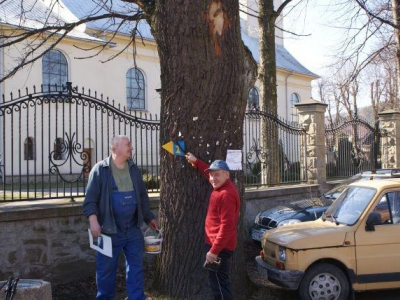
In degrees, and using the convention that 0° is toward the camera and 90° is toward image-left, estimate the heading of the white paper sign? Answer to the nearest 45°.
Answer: approximately 0°

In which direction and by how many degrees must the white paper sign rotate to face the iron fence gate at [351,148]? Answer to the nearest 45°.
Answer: approximately 180°

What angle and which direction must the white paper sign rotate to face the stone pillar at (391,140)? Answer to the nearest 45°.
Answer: approximately 135° to its left

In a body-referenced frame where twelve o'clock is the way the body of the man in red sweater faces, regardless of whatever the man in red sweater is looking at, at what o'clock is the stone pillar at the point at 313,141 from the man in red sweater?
The stone pillar is roughly at 5 o'clock from the man in red sweater.

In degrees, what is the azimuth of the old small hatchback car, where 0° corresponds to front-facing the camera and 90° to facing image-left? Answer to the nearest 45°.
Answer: approximately 45°

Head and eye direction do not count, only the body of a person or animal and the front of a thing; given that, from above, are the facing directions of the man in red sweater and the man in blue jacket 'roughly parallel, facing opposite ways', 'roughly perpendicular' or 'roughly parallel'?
roughly perpendicular

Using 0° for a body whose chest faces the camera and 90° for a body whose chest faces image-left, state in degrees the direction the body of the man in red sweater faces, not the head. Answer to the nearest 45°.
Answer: approximately 45°
